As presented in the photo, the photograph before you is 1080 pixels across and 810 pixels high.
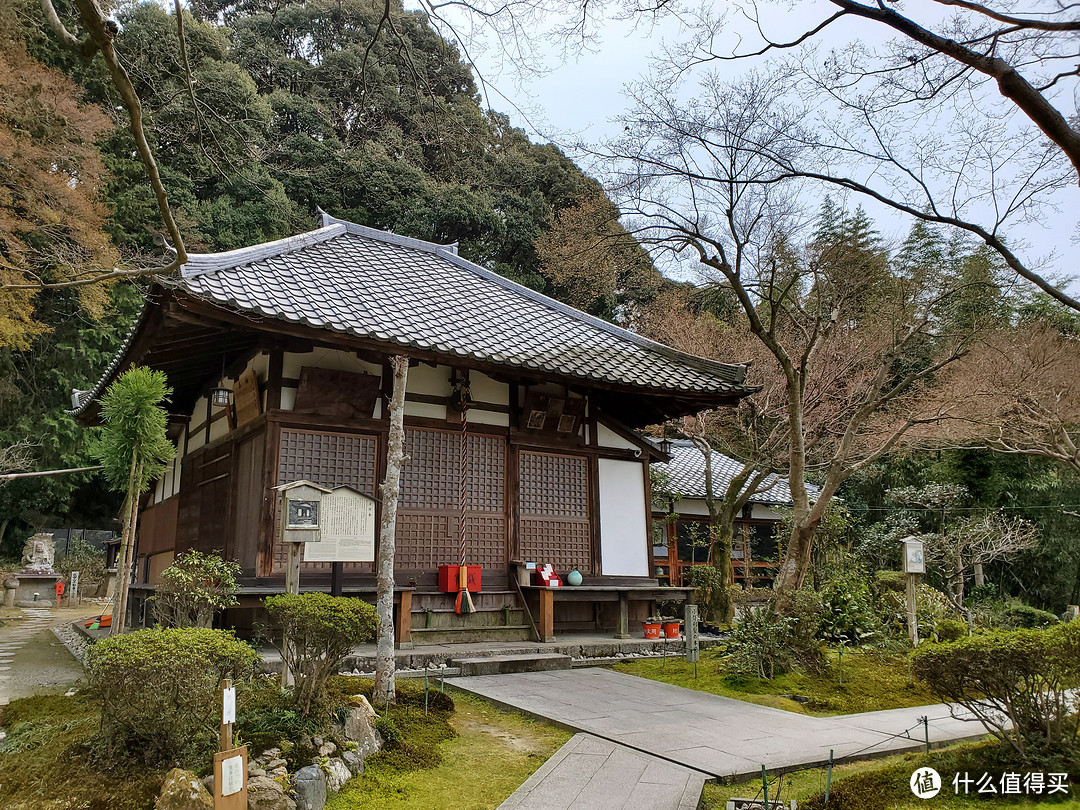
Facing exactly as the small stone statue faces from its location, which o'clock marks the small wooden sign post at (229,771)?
The small wooden sign post is roughly at 12 o'clock from the small stone statue.

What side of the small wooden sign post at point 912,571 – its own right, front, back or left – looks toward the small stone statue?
right

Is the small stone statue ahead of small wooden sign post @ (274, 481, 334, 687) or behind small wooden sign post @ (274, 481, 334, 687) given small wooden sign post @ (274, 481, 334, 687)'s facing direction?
behind

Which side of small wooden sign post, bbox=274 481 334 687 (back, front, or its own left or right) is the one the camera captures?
front

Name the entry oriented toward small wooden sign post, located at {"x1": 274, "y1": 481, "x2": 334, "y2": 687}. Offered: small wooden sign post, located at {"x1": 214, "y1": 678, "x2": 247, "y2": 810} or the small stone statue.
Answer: the small stone statue

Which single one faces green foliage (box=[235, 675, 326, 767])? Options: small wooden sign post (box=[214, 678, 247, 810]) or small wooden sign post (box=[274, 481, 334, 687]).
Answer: small wooden sign post (box=[274, 481, 334, 687])

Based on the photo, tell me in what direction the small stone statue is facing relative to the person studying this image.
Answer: facing the viewer

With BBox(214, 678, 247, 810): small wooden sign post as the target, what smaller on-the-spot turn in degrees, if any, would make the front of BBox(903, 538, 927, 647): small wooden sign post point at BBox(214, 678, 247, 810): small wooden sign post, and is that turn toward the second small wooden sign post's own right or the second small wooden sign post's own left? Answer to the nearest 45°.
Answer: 0° — it already faces it

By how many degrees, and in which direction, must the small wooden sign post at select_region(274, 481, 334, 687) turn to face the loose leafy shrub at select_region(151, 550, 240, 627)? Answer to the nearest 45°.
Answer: approximately 135° to its right

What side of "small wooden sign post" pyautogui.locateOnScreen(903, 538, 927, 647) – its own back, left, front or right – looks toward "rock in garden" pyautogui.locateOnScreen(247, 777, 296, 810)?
front

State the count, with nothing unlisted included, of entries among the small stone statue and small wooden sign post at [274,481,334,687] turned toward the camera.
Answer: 2

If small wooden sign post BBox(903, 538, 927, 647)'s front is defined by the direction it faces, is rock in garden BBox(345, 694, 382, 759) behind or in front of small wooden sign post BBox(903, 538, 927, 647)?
in front

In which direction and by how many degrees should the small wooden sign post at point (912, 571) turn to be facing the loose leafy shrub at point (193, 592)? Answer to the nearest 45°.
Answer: approximately 45° to its right

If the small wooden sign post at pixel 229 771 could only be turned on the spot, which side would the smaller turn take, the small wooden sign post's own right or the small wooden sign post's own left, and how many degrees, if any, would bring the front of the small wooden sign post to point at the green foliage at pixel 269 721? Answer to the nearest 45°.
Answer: approximately 180°
